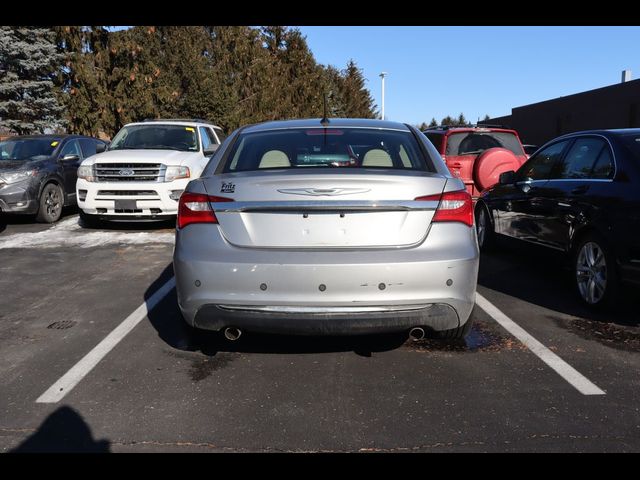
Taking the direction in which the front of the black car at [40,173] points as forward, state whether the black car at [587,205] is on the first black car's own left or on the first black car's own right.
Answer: on the first black car's own left

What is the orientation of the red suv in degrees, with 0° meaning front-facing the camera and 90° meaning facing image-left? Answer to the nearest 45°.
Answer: approximately 135°

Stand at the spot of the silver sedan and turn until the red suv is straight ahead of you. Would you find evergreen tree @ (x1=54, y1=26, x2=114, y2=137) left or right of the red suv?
left

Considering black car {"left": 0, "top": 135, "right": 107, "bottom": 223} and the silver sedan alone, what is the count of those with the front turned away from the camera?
1

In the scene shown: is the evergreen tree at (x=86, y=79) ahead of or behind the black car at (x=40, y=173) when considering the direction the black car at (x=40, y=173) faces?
behind

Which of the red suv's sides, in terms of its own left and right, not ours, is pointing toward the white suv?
left

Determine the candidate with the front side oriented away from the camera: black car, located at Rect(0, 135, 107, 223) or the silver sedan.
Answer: the silver sedan

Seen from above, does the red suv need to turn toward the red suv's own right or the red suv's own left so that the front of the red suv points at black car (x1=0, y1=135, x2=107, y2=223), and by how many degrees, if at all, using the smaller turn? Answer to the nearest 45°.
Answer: approximately 45° to the red suv's own left

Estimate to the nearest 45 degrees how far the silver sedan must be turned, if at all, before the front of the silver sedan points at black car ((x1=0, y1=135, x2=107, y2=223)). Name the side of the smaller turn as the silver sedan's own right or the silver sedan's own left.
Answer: approximately 45° to the silver sedan's own left

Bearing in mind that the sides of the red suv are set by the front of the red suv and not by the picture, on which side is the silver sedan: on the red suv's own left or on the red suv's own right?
on the red suv's own left

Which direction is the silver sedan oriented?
away from the camera

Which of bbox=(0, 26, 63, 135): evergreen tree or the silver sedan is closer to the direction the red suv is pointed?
the evergreen tree
